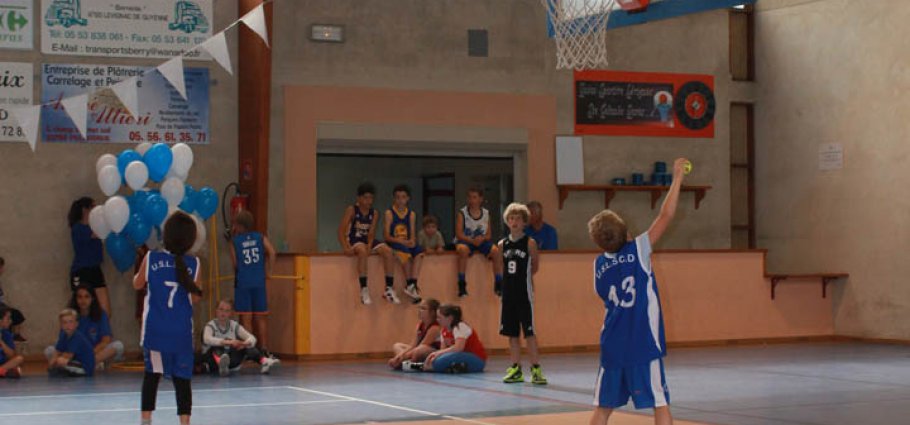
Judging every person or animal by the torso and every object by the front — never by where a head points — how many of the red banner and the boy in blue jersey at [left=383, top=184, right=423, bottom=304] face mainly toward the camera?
2

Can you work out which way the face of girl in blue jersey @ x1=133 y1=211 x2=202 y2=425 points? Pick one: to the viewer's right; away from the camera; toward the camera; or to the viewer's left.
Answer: away from the camera

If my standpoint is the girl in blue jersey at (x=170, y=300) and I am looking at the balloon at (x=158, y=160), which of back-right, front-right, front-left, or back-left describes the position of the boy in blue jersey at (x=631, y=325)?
back-right

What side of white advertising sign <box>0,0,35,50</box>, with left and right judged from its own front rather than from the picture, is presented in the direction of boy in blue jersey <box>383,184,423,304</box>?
left

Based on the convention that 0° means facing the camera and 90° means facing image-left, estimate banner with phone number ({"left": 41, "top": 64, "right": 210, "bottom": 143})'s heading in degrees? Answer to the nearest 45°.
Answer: approximately 0°

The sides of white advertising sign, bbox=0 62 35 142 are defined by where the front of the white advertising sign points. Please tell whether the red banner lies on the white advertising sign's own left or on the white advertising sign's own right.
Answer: on the white advertising sign's own left

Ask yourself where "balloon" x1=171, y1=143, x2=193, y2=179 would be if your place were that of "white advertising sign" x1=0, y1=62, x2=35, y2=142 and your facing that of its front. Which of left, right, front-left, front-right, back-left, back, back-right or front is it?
front-left

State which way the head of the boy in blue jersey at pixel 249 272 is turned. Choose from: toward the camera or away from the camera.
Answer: away from the camera

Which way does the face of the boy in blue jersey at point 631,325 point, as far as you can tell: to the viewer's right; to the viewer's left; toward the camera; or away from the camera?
away from the camera

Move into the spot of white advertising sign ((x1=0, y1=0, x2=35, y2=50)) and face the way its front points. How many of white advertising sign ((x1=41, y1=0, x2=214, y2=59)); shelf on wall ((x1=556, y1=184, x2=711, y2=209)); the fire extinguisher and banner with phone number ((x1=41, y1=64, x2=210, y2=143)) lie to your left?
4

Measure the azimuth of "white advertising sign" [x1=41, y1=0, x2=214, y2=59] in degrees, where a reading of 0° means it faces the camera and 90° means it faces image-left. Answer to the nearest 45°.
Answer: approximately 0°
